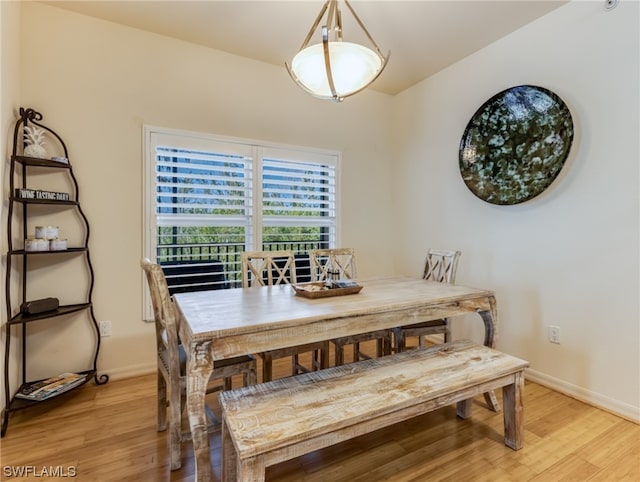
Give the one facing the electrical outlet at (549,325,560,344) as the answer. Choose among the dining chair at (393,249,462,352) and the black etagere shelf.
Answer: the black etagere shelf

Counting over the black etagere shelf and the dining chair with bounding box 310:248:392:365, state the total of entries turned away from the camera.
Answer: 0

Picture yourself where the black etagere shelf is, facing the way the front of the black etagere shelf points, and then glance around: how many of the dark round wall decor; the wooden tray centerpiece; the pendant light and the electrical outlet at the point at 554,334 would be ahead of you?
4

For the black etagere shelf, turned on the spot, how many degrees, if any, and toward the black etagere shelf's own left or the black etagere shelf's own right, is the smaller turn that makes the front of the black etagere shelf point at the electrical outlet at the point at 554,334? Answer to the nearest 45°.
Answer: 0° — it already faces it

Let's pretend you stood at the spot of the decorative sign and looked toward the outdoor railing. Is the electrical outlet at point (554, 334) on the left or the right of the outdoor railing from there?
right

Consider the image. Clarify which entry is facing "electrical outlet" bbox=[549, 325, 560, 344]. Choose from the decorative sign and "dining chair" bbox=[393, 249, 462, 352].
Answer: the decorative sign

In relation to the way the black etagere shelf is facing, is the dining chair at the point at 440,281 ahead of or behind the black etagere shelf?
ahead

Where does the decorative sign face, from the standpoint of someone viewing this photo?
facing the viewer and to the right of the viewer

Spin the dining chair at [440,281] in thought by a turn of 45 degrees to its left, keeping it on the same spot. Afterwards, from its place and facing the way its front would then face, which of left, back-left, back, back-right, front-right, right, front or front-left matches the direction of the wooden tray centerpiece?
front-right

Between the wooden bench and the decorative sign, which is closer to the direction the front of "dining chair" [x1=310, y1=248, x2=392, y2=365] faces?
the wooden bench

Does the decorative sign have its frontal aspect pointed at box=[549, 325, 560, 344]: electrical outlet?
yes

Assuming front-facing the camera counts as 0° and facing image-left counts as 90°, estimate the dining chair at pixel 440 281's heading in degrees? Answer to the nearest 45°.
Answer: approximately 45°
